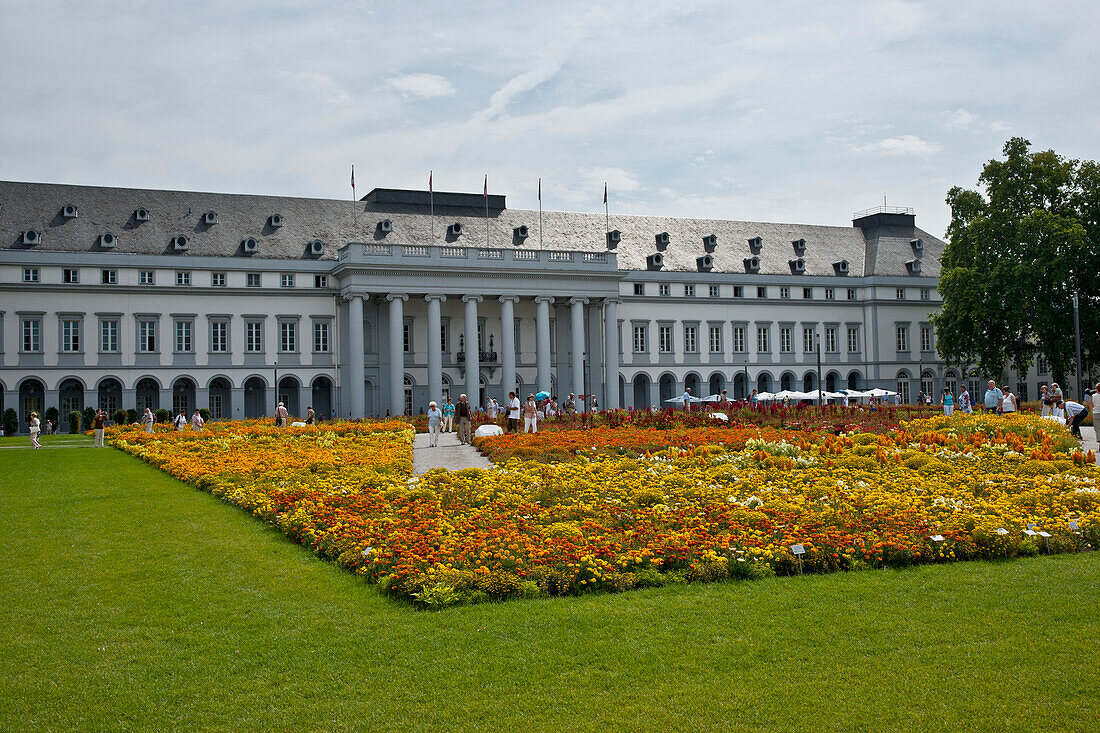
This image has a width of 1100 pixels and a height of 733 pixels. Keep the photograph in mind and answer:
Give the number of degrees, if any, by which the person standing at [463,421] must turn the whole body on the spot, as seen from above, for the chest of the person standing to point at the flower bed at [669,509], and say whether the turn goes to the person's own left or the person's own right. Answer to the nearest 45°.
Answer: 0° — they already face it

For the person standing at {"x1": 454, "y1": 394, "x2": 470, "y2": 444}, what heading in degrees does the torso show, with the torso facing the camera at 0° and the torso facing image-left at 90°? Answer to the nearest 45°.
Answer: approximately 0°
